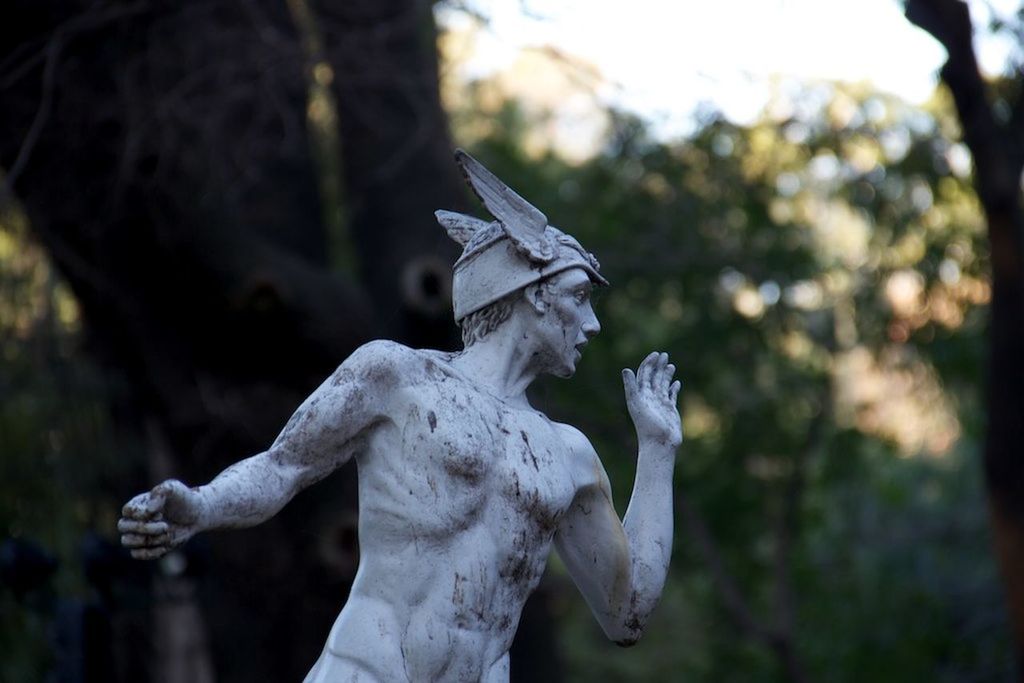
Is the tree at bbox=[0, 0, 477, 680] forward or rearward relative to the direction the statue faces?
rearward

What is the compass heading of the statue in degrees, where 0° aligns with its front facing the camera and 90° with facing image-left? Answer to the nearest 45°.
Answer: approximately 315°
